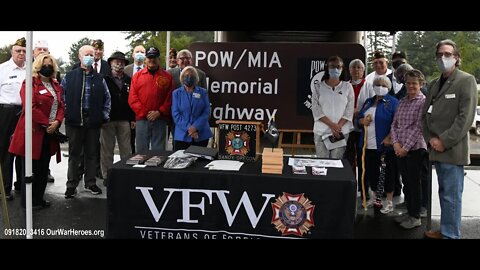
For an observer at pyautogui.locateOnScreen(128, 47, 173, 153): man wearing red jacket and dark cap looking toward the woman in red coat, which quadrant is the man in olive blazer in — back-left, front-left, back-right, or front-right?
back-left

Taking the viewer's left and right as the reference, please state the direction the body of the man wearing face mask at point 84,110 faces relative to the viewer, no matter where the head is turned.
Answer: facing the viewer

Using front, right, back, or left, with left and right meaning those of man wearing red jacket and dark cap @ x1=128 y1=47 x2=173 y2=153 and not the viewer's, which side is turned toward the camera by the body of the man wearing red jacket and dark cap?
front

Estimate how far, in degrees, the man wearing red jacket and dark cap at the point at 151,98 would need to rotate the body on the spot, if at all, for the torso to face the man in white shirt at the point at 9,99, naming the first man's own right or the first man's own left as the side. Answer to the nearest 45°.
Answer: approximately 90° to the first man's own right

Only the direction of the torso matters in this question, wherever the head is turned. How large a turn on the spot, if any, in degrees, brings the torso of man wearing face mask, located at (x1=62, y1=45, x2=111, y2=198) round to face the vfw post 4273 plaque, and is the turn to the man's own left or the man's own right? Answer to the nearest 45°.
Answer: approximately 45° to the man's own left

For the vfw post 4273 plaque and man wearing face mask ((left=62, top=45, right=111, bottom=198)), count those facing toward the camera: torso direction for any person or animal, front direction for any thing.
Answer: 2

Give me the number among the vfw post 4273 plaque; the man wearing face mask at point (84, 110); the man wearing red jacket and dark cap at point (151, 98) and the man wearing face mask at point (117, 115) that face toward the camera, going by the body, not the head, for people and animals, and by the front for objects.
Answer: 4

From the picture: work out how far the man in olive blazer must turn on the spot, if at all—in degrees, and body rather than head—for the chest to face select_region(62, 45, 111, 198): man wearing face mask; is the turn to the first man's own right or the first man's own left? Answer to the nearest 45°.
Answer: approximately 45° to the first man's own right

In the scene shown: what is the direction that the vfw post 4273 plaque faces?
toward the camera

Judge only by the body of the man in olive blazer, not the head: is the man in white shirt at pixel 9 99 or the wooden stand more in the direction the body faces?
the wooden stand

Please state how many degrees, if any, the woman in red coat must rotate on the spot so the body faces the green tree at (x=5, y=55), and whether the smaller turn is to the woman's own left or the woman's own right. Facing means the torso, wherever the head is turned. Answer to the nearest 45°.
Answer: approximately 135° to the woman's own left

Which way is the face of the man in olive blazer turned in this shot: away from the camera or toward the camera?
toward the camera

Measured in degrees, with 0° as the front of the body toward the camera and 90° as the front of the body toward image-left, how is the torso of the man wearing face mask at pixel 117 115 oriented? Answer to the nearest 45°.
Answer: approximately 0°

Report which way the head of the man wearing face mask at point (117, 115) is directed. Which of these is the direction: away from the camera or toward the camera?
toward the camera
